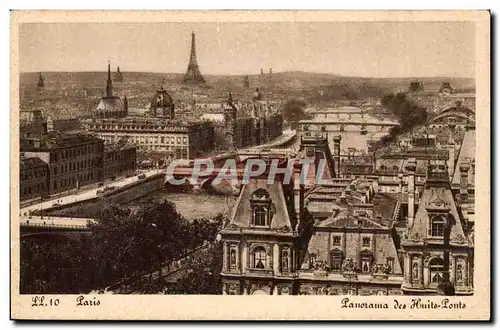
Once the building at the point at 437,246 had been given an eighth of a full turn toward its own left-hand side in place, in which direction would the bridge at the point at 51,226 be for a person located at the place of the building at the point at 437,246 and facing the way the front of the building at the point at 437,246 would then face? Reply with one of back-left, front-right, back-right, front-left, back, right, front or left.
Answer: back-right

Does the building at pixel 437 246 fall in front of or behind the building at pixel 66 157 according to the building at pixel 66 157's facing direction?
in front

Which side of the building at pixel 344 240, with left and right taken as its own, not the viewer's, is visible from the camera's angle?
front

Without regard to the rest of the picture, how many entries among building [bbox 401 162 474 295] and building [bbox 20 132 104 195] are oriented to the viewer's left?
0

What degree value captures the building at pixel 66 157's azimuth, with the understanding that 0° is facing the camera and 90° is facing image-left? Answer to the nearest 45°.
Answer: approximately 315°

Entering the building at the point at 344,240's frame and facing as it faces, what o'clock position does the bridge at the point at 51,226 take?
The bridge is roughly at 3 o'clock from the building.

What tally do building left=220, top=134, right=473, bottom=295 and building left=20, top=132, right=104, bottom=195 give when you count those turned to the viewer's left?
0
